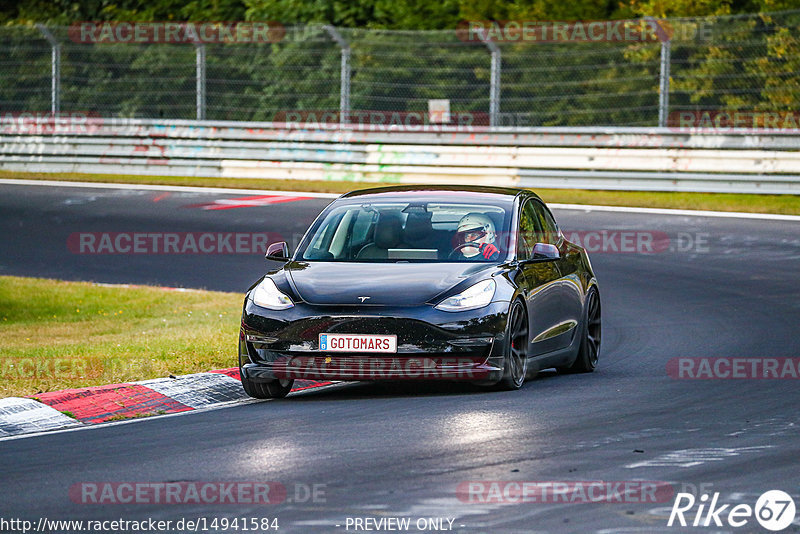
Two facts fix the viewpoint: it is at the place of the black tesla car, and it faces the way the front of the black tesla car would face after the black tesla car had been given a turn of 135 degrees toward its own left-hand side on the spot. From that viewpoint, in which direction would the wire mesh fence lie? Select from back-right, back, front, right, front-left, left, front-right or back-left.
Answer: left

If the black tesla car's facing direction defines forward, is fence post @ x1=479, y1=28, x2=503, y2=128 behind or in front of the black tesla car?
behind

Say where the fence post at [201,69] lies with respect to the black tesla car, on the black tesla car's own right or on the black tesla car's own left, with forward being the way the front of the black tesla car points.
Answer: on the black tesla car's own right

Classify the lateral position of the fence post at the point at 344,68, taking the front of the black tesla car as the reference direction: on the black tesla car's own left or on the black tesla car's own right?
on the black tesla car's own right

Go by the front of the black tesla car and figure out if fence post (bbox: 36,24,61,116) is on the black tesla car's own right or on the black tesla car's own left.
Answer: on the black tesla car's own right

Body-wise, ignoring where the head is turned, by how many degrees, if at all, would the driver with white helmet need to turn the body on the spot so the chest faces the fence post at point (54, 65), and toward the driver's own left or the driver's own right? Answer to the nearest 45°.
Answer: approximately 90° to the driver's own right

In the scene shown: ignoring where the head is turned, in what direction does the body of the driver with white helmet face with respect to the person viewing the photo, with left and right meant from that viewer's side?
facing the viewer and to the left of the viewer

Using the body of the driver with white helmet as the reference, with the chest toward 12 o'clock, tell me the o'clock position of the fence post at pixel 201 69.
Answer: The fence post is roughly at 4 o'clock from the driver with white helmet.

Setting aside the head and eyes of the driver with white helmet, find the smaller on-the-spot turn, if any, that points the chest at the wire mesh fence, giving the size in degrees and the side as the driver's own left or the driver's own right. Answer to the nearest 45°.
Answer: approximately 135° to the driver's own right

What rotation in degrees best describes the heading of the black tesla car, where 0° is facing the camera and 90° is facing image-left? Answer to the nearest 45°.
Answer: approximately 45°
